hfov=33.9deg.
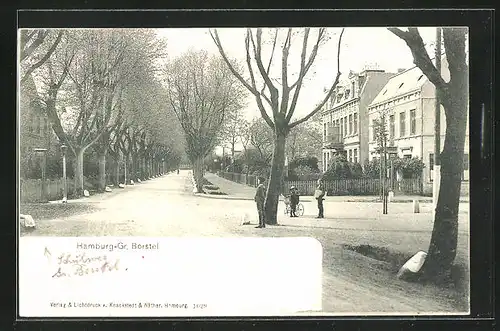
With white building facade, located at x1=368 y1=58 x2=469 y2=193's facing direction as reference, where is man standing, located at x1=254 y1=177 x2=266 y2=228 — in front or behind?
in front

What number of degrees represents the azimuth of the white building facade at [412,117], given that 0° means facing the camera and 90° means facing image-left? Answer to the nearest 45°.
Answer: approximately 45°

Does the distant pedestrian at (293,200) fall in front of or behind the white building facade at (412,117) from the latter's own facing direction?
in front

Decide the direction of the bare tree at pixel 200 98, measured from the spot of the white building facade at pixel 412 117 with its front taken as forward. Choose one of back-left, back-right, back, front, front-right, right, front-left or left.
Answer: front-right

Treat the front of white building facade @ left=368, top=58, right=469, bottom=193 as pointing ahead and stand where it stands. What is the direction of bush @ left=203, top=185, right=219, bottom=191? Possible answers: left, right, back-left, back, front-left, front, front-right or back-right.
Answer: front-right
